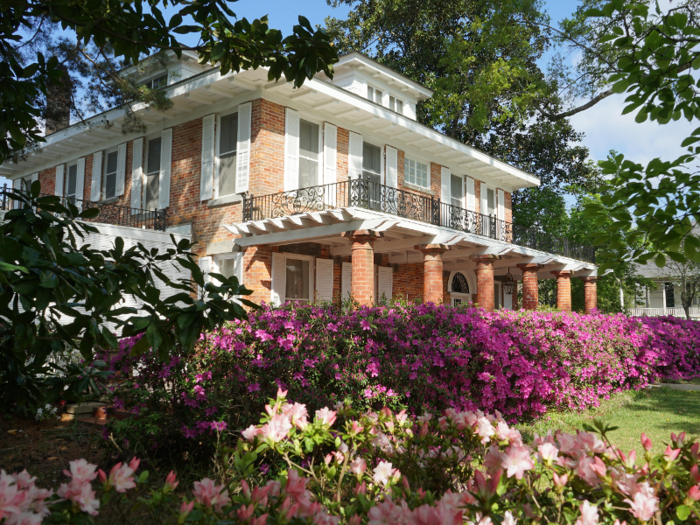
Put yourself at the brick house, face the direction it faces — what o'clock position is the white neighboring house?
The white neighboring house is roughly at 9 o'clock from the brick house.

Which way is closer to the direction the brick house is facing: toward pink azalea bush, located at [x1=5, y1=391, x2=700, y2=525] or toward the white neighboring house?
the pink azalea bush

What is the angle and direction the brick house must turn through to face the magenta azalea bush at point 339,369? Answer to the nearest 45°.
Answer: approximately 45° to its right

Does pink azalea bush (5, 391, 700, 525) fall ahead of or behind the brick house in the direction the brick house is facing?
ahead

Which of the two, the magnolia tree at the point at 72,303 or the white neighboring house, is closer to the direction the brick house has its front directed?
the magnolia tree

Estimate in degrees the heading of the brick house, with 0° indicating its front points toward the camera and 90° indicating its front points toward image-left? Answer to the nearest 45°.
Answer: approximately 315°

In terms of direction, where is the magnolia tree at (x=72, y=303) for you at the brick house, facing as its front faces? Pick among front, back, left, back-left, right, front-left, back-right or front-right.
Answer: front-right

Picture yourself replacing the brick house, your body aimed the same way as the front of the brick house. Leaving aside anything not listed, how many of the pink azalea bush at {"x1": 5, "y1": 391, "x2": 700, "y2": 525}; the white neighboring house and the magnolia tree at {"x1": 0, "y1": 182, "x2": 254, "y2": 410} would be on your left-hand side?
1

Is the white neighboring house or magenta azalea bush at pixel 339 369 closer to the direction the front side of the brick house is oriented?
the magenta azalea bush
